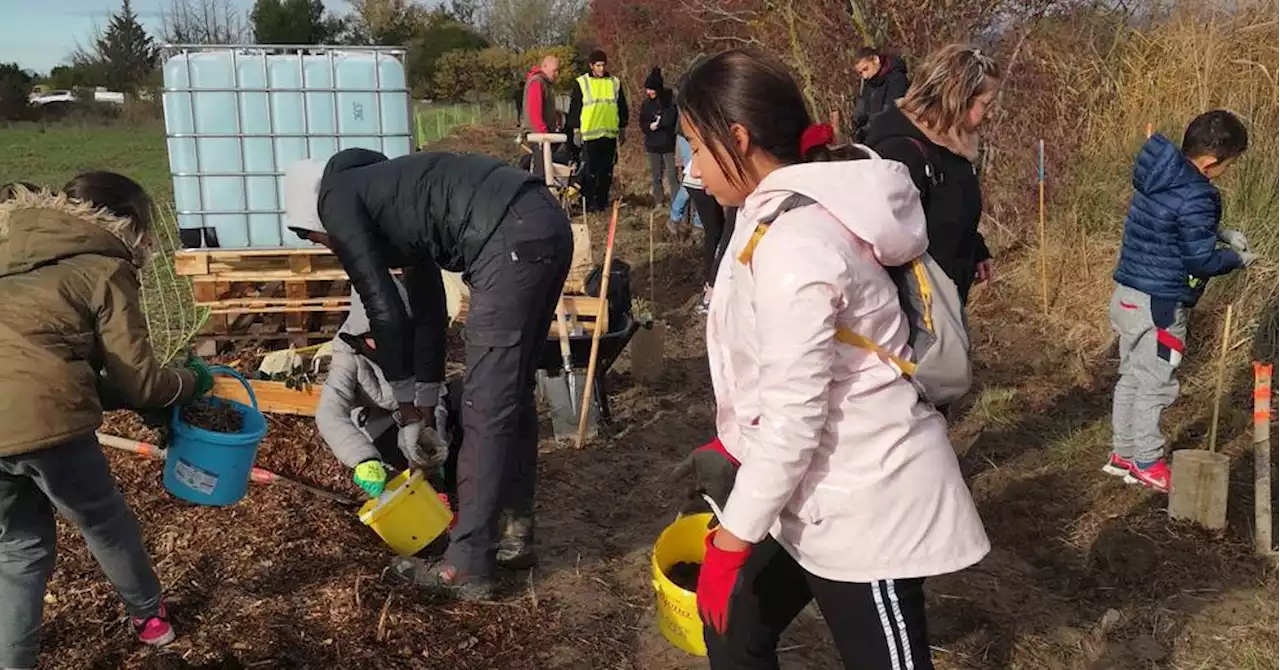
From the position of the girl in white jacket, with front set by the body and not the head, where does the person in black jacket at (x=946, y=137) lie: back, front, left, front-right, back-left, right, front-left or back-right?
right

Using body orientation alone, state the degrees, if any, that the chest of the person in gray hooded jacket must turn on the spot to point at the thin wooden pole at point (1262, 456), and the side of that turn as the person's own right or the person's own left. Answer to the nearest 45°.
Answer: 0° — they already face it

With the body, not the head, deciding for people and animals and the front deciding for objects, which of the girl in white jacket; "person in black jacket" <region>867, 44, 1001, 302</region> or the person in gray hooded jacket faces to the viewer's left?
the girl in white jacket

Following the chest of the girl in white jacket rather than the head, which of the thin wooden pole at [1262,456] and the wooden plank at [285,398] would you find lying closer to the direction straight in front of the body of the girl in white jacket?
the wooden plank

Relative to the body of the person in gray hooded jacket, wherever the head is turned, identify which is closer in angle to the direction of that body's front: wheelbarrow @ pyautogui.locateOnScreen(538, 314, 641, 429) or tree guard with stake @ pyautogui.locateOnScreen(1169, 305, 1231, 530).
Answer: the tree guard with stake

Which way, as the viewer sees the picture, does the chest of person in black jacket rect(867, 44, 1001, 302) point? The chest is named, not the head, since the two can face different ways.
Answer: to the viewer's right

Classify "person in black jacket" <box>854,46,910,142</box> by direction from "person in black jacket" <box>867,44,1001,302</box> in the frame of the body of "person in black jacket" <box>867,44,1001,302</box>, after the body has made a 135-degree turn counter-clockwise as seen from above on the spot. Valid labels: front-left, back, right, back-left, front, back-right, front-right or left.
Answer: front-right

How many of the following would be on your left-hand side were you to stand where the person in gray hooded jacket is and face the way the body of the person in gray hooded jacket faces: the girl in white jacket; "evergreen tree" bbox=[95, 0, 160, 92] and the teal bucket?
1

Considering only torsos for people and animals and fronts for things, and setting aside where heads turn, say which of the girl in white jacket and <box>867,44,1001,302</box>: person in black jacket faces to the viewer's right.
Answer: the person in black jacket

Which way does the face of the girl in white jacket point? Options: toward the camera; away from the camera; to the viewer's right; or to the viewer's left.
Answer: to the viewer's left

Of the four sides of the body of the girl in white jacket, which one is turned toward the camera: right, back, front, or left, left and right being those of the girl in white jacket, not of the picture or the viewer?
left

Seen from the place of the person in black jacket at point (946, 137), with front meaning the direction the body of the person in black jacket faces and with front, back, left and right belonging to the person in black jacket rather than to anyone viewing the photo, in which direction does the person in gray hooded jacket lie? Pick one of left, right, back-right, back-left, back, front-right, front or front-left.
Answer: back
